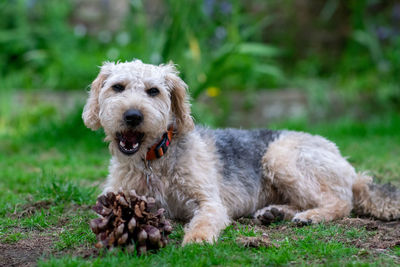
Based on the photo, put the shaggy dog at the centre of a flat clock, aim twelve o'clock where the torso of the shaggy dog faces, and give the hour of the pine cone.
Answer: The pine cone is roughly at 11 o'clock from the shaggy dog.

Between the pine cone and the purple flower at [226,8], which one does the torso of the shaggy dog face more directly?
the pine cone

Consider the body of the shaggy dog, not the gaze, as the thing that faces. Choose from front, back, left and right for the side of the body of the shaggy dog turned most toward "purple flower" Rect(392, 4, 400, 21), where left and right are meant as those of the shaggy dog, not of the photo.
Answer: back

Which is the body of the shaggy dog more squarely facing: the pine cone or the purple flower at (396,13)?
the pine cone

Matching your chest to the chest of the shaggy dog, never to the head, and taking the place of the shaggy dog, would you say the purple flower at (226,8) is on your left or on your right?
on your right

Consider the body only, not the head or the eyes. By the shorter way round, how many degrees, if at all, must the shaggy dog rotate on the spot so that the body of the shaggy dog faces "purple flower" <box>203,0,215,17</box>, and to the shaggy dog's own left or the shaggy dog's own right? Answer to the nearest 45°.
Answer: approximately 135° to the shaggy dog's own right

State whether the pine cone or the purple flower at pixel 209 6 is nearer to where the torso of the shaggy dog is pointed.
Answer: the pine cone

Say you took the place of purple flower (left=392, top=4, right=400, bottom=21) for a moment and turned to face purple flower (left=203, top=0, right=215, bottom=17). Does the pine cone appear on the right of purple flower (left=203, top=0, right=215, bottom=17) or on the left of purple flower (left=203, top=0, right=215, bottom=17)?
left

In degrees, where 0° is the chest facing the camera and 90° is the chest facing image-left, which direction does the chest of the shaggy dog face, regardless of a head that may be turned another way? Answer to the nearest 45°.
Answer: approximately 45°

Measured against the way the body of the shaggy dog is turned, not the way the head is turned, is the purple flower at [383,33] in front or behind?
behind
